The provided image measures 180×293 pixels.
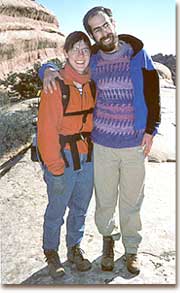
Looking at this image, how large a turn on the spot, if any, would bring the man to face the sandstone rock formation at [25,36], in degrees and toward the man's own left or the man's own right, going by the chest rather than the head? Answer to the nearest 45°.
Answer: approximately 180°

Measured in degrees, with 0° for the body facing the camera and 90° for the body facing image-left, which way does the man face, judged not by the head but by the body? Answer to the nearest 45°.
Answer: approximately 0°

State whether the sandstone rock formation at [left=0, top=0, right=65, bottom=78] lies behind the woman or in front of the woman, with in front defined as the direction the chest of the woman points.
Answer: behind

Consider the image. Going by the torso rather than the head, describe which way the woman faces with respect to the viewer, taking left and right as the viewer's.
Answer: facing the viewer and to the right of the viewer

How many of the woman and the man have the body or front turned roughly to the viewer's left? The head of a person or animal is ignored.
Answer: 0

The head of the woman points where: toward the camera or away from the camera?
toward the camera
